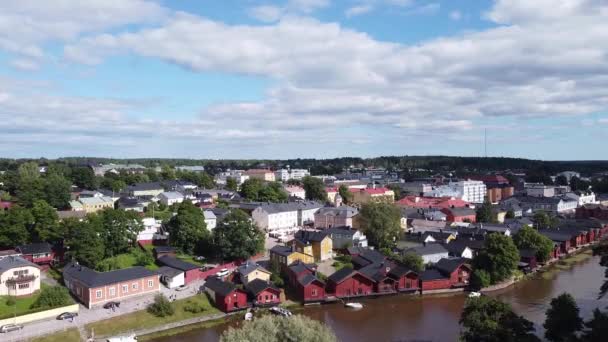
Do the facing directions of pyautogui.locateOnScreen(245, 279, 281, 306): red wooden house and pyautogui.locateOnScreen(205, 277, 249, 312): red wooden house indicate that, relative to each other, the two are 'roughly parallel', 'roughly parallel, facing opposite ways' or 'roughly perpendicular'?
roughly parallel

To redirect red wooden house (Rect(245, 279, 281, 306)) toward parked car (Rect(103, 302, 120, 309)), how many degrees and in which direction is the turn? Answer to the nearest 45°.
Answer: approximately 135° to its right

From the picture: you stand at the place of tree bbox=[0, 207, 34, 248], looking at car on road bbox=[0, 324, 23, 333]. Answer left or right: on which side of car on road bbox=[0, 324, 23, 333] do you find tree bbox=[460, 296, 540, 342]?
left

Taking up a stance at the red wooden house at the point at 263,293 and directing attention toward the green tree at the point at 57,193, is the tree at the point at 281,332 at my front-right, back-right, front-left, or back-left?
back-left

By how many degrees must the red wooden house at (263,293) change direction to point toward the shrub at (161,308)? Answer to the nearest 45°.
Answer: approximately 135° to its right

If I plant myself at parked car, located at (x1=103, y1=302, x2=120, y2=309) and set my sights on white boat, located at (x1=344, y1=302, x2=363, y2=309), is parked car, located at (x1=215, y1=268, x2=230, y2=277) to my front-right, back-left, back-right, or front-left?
front-left

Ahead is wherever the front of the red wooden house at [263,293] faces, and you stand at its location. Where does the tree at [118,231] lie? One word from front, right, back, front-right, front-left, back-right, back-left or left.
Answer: back

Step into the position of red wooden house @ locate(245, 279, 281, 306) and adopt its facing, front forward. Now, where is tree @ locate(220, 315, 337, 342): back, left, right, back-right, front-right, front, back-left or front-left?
front-right

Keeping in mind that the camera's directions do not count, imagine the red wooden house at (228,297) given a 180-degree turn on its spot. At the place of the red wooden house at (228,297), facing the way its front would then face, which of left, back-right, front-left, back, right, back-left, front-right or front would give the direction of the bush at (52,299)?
front-left

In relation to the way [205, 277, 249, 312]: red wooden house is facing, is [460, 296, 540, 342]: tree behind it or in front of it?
in front

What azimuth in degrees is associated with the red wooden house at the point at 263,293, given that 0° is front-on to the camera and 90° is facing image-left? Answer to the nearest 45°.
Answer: approximately 315°

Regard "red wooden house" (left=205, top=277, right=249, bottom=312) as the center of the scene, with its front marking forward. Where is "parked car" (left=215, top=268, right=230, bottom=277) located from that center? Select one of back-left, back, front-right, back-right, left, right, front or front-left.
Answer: back-left

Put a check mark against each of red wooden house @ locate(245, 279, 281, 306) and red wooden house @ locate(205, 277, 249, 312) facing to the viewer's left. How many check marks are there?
0

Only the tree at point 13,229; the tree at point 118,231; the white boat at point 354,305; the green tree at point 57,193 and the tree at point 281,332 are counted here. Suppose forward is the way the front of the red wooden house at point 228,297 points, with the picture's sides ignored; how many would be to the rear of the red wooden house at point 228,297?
3

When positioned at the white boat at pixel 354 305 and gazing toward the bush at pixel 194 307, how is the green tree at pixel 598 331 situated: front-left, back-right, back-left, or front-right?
back-left

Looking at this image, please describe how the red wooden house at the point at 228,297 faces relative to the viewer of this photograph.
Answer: facing the viewer and to the right of the viewer

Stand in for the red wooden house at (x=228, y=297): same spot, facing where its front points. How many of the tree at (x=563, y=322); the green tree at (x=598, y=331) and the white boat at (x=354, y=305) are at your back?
0
